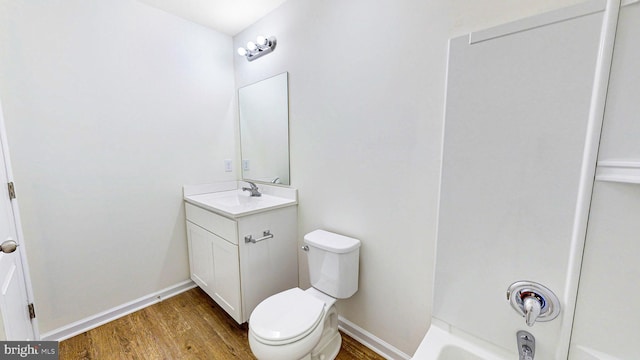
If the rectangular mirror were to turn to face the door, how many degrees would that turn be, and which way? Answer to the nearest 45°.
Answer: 0° — it already faces it

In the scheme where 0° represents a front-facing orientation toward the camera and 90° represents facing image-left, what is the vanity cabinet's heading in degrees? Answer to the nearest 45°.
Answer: approximately 45°

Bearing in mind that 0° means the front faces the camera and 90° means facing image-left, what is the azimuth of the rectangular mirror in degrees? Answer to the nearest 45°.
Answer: approximately 45°

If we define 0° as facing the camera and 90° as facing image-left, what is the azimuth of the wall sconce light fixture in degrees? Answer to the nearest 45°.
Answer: approximately 45°
